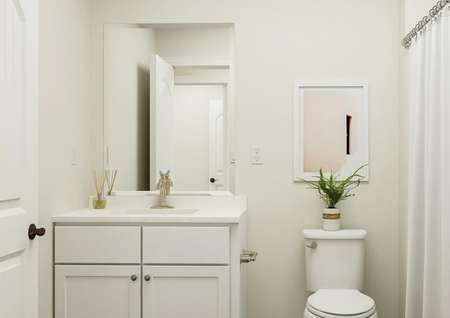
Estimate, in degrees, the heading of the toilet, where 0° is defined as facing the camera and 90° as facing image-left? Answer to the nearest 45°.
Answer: approximately 0°

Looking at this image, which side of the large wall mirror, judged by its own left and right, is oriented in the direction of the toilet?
left

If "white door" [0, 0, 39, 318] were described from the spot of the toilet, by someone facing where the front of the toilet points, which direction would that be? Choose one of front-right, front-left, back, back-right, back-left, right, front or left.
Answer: front-right

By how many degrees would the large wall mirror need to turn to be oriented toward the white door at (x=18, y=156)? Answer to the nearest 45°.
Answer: approximately 45° to its right

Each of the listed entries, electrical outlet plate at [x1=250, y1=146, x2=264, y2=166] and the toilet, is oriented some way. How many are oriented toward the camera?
2

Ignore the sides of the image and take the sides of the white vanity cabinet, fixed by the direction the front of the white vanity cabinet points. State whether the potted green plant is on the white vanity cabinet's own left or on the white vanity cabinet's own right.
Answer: on the white vanity cabinet's own left

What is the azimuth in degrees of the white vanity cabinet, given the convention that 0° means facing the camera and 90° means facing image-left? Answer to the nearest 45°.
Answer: approximately 0°

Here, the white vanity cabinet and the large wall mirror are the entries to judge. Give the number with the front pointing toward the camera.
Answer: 2

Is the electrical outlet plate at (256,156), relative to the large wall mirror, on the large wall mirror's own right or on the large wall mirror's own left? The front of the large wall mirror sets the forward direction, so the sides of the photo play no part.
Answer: on the large wall mirror's own left

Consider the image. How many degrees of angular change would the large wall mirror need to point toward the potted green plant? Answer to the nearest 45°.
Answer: approximately 90° to its left
